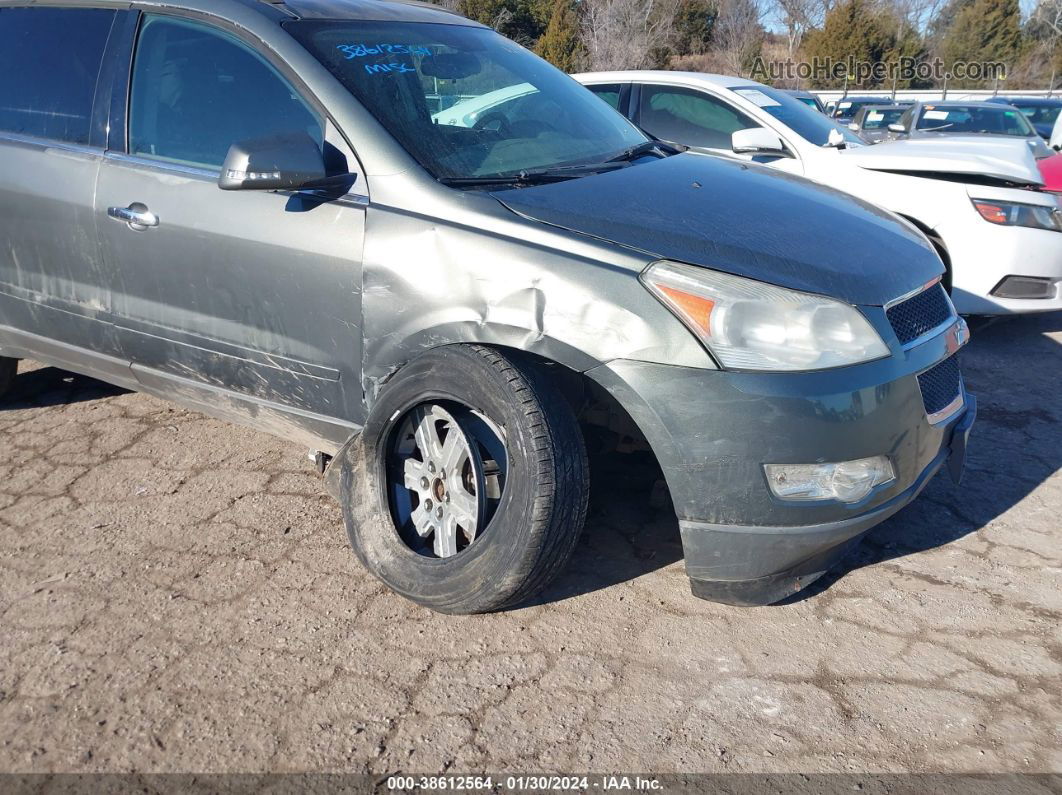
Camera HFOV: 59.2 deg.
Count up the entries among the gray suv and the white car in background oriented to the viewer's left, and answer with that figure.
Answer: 0

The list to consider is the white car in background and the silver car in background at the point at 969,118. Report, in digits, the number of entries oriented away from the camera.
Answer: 0

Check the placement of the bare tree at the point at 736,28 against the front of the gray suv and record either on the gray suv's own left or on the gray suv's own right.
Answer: on the gray suv's own left

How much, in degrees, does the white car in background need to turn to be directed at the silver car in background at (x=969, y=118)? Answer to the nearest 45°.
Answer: approximately 135° to its left

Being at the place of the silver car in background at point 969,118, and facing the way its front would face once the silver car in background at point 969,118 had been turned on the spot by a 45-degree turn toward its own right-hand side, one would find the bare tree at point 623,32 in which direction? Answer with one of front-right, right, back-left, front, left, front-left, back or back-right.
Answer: right

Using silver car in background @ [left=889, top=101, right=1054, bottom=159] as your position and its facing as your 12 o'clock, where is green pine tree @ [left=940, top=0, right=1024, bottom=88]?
The green pine tree is roughly at 6 o'clock from the silver car in background.

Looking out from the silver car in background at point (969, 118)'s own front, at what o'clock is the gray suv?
The gray suv is roughly at 12 o'clock from the silver car in background.

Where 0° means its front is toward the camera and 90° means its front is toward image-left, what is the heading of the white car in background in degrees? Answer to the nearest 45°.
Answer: approximately 315°

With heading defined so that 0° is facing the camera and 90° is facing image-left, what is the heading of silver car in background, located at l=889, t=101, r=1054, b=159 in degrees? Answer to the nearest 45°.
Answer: approximately 0°

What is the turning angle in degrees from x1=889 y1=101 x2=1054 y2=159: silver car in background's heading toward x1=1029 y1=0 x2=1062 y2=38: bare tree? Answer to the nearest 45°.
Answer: approximately 180°

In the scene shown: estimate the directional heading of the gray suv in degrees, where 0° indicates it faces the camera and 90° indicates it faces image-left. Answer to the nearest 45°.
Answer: approximately 315°

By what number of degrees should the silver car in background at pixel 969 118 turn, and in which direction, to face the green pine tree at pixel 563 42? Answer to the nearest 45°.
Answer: approximately 135° to its right

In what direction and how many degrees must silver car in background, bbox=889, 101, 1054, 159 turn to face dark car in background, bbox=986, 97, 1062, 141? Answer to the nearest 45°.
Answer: approximately 180°
